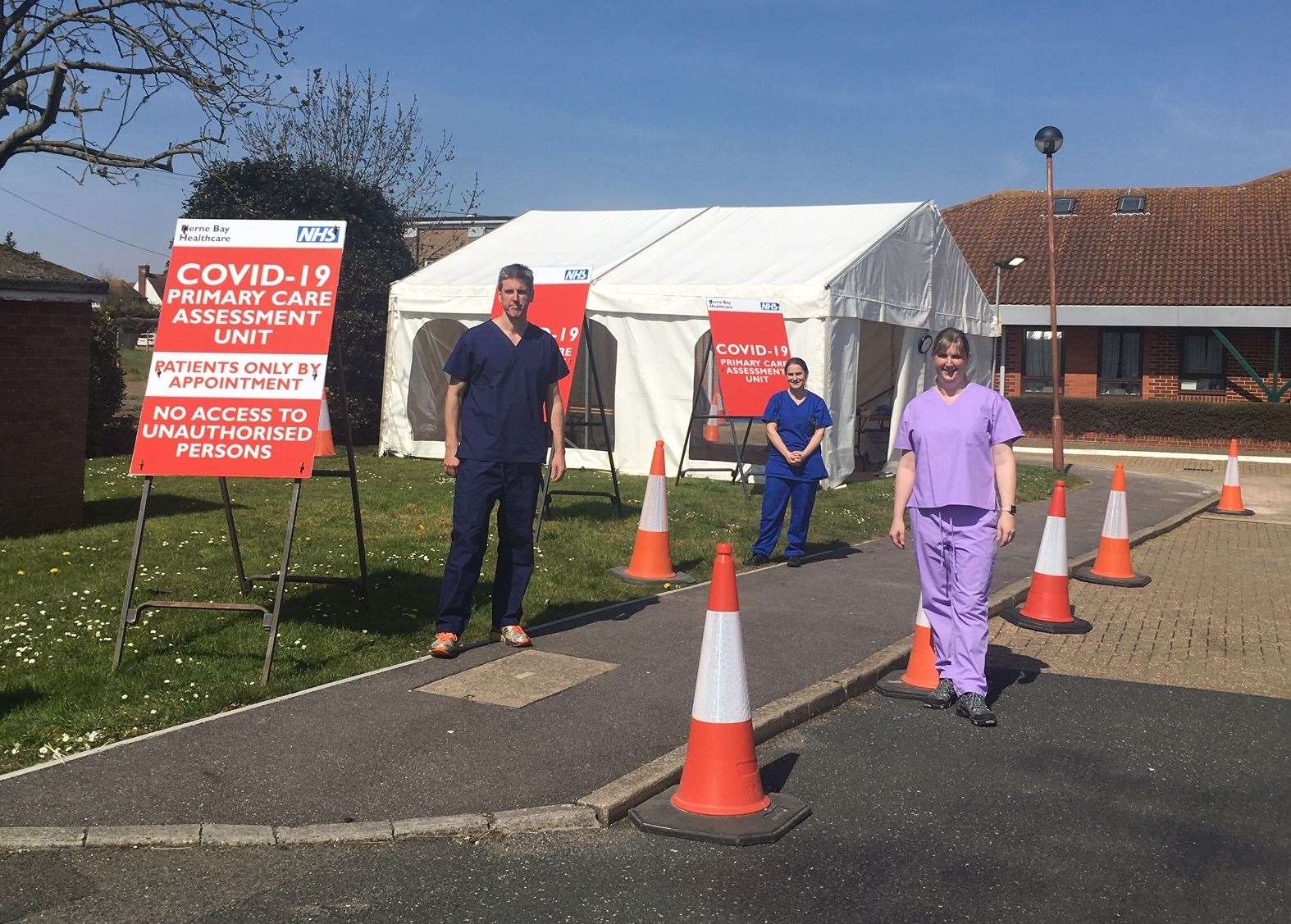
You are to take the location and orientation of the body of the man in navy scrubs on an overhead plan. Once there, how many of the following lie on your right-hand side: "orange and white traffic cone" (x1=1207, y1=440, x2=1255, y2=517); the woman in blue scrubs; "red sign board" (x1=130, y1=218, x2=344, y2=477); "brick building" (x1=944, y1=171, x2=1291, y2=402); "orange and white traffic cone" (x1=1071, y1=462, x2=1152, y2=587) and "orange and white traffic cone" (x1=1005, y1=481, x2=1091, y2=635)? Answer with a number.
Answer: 1

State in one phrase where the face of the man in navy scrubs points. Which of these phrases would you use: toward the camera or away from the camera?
toward the camera

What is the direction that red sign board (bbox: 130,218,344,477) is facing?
toward the camera

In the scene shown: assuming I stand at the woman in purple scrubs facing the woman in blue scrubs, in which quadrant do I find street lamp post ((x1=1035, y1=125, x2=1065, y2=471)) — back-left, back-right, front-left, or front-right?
front-right

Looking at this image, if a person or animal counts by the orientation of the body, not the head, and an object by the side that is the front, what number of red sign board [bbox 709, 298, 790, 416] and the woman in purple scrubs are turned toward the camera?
2

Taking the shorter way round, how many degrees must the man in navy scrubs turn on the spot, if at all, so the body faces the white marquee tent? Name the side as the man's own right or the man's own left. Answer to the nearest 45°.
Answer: approximately 180°

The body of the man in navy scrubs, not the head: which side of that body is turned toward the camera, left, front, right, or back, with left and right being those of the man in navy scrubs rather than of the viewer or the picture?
front

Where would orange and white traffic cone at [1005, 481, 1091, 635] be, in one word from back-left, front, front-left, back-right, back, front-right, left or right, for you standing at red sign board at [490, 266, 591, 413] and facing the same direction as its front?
front-left

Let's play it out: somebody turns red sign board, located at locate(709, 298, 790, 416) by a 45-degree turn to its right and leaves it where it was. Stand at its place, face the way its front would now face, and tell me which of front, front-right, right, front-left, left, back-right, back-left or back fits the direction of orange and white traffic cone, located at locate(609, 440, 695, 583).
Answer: front-left

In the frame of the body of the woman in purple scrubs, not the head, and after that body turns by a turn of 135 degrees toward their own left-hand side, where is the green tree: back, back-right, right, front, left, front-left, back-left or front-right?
left

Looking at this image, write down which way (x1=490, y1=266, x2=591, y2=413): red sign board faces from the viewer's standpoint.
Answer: facing the viewer

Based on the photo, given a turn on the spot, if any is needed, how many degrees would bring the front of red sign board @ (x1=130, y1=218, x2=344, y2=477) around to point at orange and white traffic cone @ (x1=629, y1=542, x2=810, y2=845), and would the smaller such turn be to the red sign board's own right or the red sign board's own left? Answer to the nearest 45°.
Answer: approximately 45° to the red sign board's own left

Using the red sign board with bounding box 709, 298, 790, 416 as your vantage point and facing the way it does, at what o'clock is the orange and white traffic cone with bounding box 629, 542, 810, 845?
The orange and white traffic cone is roughly at 12 o'clock from the red sign board.
